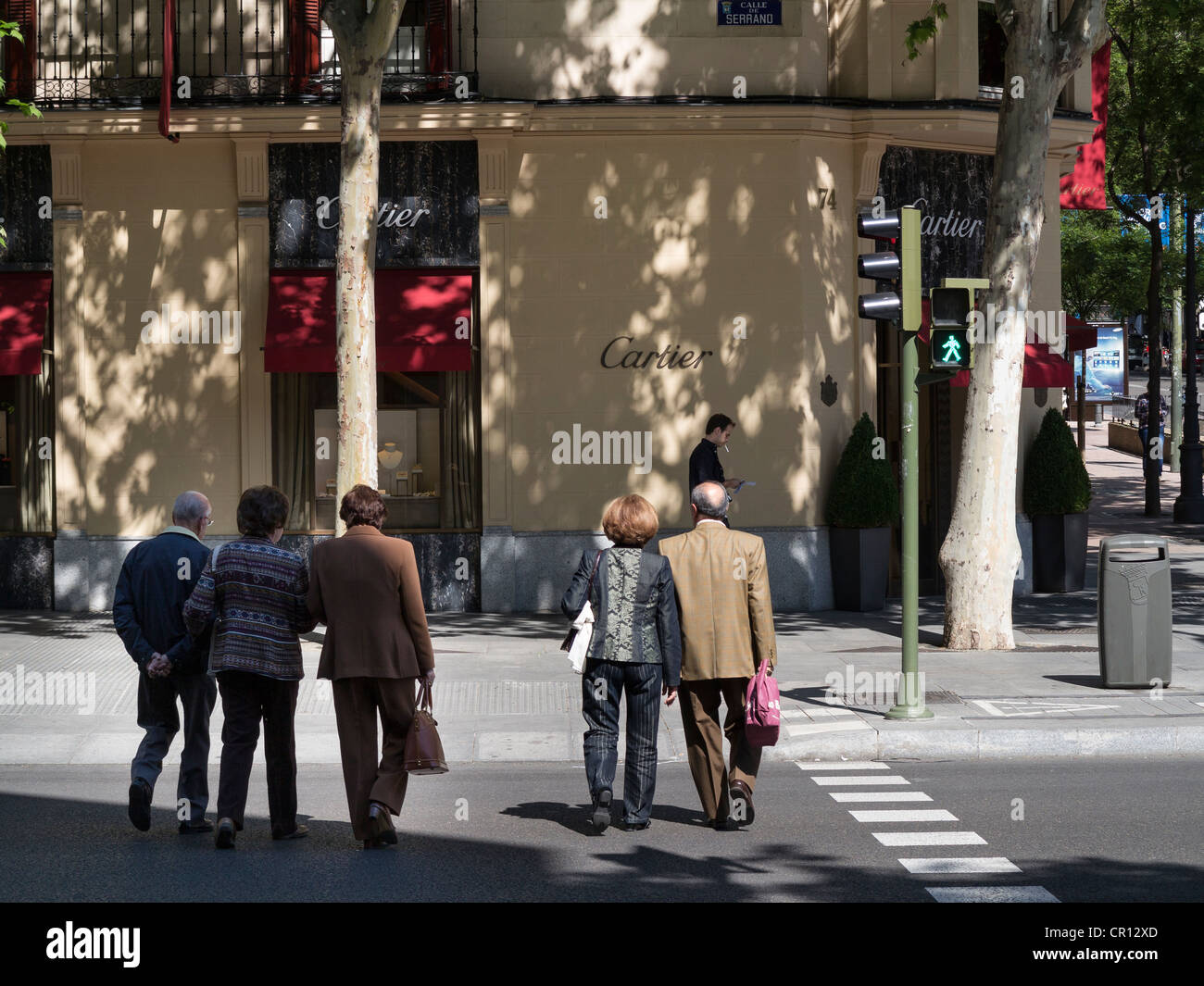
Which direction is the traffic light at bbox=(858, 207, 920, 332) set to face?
to the viewer's left

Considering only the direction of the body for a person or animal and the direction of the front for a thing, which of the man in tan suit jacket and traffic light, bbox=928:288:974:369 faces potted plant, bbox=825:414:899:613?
the man in tan suit jacket

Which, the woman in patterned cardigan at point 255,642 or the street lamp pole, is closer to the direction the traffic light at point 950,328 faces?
the woman in patterned cardigan

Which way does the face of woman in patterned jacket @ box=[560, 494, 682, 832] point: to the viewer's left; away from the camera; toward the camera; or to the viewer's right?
away from the camera

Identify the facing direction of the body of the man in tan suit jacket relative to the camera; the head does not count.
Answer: away from the camera

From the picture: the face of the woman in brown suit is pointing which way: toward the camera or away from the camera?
away from the camera

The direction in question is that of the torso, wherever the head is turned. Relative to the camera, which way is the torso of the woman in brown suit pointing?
away from the camera

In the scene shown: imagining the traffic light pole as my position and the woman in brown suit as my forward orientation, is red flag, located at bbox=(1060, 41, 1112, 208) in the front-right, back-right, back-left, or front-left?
back-right

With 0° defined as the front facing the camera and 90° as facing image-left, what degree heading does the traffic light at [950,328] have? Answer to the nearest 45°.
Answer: approximately 0°
